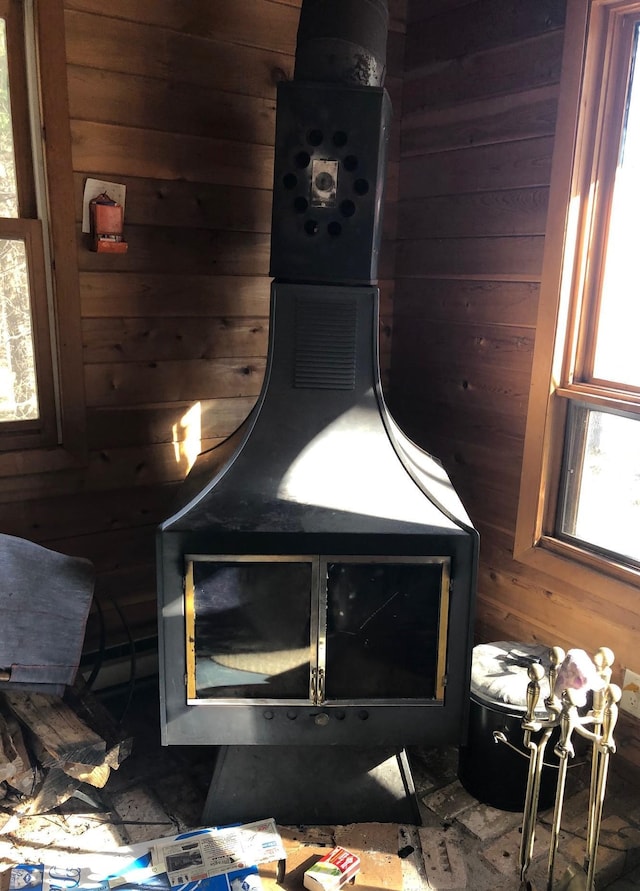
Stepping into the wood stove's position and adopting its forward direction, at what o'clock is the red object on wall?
The red object on wall is roughly at 4 o'clock from the wood stove.

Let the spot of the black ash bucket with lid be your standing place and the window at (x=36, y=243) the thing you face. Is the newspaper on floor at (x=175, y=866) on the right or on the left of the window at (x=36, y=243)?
left

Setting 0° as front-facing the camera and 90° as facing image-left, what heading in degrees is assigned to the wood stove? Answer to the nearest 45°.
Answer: approximately 0°

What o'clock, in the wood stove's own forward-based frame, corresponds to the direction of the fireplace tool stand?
The fireplace tool stand is roughly at 10 o'clock from the wood stove.

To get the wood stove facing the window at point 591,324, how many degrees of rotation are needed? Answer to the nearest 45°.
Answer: approximately 135° to its left

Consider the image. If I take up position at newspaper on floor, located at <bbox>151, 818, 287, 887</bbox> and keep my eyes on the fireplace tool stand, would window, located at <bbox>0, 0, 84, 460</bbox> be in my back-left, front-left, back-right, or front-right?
back-left
